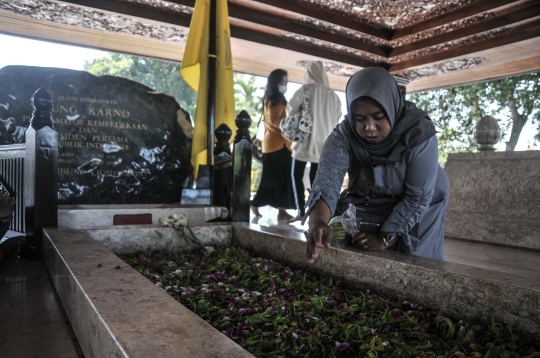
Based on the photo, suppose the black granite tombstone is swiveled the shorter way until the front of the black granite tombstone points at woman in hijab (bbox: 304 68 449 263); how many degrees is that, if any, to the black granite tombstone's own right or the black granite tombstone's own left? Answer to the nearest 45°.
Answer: approximately 45° to the black granite tombstone's own left

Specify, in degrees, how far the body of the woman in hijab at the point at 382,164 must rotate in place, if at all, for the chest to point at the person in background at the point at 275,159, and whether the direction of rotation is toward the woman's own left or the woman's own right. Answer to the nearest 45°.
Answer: approximately 135° to the woman's own right

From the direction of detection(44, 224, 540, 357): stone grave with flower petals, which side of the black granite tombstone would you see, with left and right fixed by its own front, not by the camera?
front

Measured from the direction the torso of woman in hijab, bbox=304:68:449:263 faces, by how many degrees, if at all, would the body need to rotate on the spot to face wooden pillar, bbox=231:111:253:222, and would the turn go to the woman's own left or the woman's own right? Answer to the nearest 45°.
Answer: approximately 90° to the woman's own right

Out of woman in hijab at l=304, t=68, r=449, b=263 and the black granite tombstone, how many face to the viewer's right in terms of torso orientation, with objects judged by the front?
0

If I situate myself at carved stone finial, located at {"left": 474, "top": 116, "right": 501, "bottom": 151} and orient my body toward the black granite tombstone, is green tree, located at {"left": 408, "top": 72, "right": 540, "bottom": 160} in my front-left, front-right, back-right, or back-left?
back-right

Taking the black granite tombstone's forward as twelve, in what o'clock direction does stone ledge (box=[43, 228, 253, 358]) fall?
The stone ledge is roughly at 12 o'clock from the black granite tombstone.

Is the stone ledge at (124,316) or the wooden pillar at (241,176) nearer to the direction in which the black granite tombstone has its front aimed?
the stone ledge

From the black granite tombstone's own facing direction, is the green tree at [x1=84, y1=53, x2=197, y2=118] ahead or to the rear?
to the rear

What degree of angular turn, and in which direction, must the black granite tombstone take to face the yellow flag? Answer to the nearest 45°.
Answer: approximately 90° to its left

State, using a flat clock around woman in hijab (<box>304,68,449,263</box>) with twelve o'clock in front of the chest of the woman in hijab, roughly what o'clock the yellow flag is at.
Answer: The yellow flag is roughly at 3 o'clock from the woman in hijab.

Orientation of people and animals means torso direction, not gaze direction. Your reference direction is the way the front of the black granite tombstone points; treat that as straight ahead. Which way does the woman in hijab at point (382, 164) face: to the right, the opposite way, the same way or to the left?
to the right
